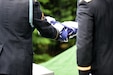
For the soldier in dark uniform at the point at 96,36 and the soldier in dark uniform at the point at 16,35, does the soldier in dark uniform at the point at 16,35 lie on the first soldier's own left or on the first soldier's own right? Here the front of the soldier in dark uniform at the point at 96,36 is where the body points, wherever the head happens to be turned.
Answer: on the first soldier's own left
